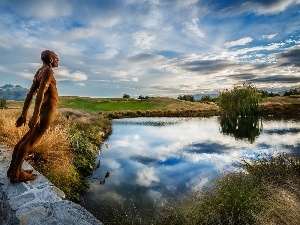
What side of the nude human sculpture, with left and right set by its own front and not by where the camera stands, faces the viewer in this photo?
right
